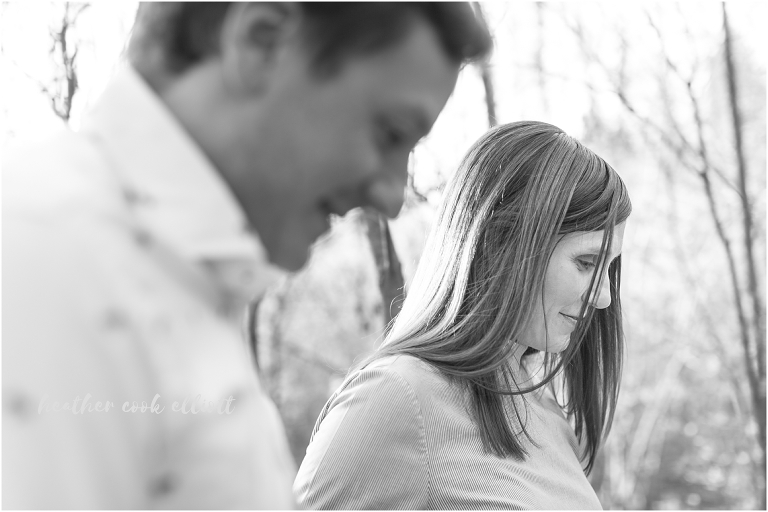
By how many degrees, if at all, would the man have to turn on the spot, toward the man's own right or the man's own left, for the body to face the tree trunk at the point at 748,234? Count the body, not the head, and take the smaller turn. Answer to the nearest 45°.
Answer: approximately 45° to the man's own left

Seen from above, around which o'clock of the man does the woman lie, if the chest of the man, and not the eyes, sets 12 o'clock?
The woman is roughly at 10 o'clock from the man.

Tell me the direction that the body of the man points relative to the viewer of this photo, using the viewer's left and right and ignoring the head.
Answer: facing to the right of the viewer
